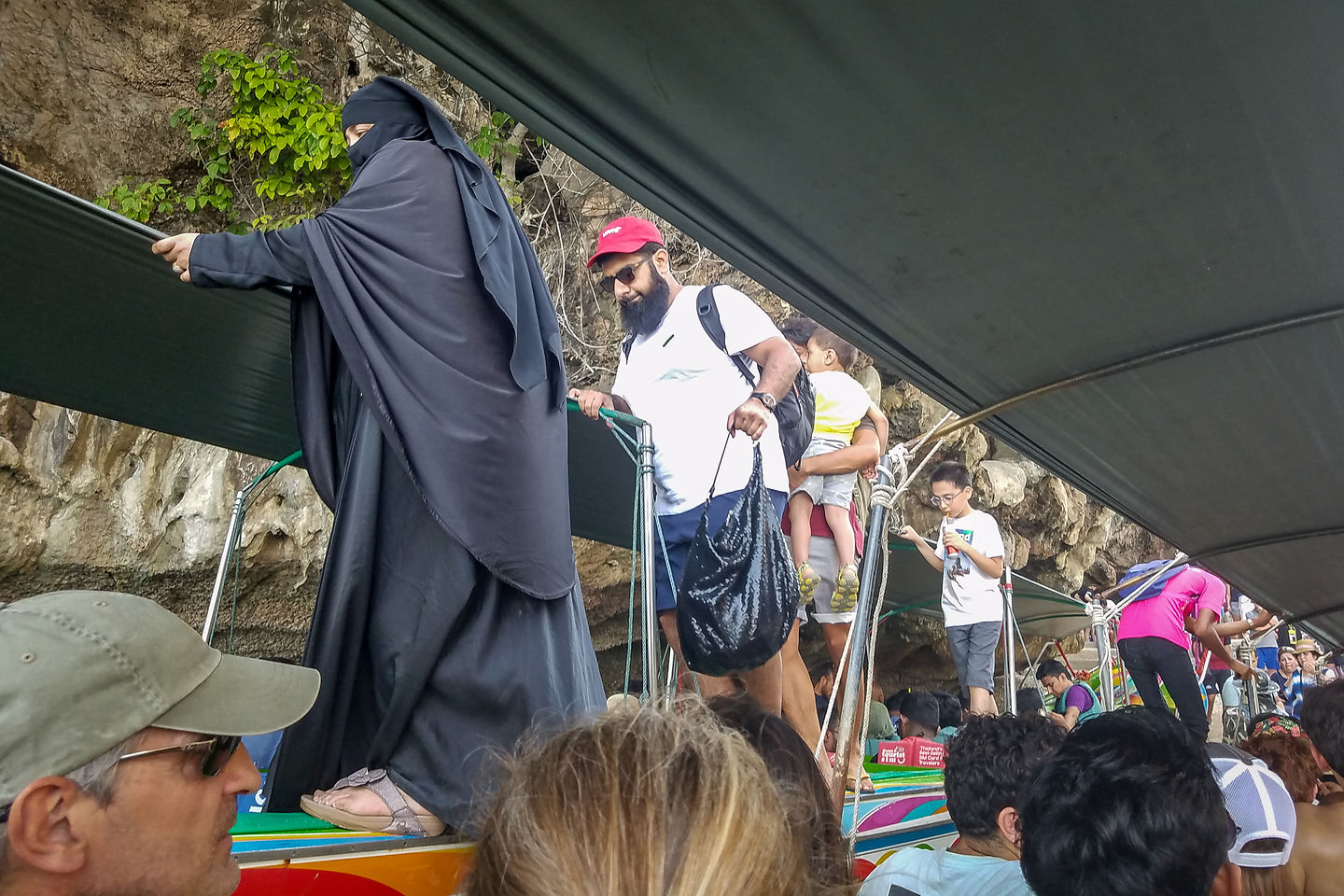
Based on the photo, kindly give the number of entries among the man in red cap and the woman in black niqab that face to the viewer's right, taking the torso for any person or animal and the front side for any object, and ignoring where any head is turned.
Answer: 0

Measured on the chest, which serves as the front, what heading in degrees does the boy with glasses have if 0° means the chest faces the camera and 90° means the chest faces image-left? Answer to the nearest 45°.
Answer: approximately 45°

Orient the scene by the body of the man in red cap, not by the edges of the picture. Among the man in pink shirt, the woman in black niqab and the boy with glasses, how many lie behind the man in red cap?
2

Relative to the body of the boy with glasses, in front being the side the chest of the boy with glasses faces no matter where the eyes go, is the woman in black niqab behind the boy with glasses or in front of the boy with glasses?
in front

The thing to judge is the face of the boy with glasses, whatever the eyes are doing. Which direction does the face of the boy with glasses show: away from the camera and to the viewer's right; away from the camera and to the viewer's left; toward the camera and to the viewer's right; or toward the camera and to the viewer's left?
toward the camera and to the viewer's left

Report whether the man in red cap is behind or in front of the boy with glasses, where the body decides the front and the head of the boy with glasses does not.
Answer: in front

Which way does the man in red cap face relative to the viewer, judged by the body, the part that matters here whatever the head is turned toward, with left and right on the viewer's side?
facing the viewer and to the left of the viewer

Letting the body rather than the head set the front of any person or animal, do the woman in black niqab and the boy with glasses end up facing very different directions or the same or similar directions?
same or similar directions

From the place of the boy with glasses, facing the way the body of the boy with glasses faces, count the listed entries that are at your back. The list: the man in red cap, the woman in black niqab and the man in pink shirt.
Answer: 1

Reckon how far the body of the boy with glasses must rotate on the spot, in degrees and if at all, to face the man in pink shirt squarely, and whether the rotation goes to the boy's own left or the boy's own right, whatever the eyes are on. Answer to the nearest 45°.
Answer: approximately 180°

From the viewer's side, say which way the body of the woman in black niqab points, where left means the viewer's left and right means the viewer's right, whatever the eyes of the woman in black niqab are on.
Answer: facing to the left of the viewer
